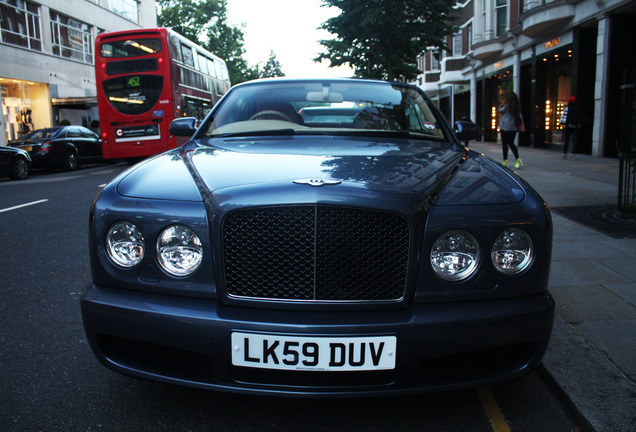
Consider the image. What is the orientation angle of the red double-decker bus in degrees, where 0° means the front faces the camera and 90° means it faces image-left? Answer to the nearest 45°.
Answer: approximately 225°

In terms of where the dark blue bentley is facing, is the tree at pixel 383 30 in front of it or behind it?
behind

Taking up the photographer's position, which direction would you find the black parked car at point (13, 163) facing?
facing away from the viewer and to the right of the viewer

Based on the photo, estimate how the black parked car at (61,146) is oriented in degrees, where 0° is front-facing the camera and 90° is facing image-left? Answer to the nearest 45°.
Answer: approximately 225°

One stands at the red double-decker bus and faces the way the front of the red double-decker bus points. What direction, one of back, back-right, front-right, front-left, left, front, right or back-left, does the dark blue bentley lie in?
back-right

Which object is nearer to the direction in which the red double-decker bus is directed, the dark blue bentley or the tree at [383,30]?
the tree

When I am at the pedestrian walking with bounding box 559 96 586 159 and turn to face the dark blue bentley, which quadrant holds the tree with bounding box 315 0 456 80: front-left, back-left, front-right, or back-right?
back-right

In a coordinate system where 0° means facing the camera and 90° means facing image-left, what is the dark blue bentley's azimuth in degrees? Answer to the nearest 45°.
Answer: approximately 0°

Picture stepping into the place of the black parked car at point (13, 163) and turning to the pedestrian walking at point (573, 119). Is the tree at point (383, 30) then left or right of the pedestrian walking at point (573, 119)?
left

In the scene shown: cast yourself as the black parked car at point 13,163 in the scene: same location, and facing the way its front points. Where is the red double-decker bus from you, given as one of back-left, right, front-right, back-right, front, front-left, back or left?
front-right

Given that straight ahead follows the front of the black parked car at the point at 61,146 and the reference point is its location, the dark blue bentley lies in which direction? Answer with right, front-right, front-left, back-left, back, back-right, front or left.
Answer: back-right
